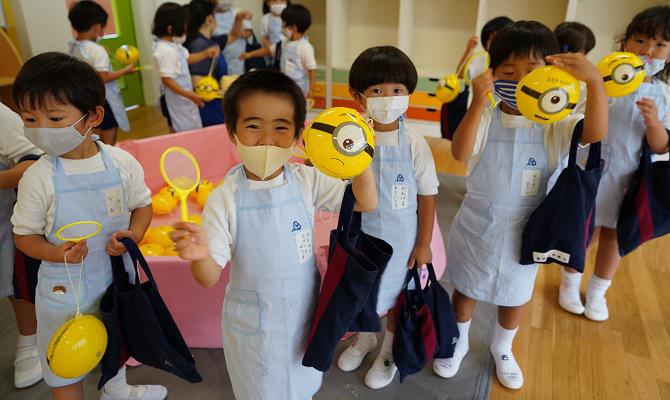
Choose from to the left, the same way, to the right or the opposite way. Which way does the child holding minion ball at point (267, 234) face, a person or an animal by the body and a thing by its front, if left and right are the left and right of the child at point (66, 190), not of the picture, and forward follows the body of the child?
the same way

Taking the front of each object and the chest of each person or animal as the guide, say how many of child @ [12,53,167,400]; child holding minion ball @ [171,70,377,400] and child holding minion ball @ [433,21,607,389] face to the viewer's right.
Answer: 0

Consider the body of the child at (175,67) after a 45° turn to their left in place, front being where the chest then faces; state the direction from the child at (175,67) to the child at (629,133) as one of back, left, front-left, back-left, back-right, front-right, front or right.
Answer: right

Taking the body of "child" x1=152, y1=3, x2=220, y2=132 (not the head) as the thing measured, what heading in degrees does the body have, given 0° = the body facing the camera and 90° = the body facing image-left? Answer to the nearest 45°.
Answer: approximately 270°

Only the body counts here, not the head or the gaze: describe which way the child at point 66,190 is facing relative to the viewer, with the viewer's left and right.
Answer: facing the viewer

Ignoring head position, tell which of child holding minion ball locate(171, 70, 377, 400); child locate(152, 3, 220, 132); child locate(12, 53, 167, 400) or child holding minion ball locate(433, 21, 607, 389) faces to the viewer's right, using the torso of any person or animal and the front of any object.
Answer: child locate(152, 3, 220, 132)

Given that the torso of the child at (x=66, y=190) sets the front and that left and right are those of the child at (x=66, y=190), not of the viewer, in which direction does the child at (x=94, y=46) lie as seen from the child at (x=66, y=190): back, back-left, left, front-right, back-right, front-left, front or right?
back

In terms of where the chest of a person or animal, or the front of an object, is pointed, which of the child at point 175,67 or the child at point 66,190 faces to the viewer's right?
the child at point 175,67

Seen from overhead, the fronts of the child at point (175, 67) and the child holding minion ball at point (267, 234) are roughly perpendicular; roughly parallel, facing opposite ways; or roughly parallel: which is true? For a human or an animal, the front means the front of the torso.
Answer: roughly perpendicular

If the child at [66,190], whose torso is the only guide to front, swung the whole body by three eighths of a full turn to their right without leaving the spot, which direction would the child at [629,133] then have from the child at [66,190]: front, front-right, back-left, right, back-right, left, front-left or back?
back-right

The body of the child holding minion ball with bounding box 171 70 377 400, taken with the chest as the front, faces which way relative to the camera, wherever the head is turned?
toward the camera

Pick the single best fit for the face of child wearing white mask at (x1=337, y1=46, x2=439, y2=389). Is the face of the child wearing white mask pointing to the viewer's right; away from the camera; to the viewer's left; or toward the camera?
toward the camera

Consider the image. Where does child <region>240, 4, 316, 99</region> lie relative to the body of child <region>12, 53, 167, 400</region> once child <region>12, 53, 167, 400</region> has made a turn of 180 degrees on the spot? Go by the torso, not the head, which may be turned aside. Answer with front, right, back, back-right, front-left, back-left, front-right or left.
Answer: front-right

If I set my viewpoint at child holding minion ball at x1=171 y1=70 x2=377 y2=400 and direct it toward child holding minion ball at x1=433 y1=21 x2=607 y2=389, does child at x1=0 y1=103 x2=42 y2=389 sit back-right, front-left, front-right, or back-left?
back-left

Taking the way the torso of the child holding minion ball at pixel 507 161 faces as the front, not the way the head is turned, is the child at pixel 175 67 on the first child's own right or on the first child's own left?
on the first child's own right

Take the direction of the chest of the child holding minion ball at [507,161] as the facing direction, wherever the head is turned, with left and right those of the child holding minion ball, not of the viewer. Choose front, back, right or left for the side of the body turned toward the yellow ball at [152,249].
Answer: right

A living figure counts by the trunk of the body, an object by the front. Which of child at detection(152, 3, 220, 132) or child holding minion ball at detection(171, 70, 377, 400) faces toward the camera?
the child holding minion ball
